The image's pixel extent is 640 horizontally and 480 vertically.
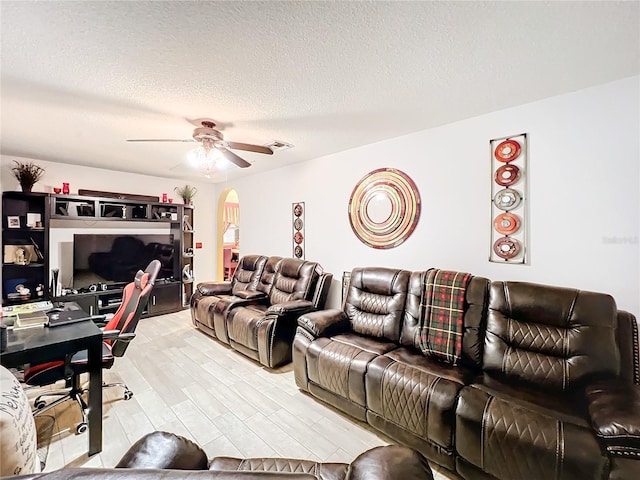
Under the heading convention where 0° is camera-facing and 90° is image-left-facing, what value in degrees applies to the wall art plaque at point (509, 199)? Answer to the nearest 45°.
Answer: approximately 45°

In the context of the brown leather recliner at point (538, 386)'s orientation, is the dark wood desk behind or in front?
in front

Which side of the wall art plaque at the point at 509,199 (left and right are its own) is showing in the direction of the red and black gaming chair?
front

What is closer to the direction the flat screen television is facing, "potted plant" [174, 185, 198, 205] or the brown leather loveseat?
the brown leather loveseat

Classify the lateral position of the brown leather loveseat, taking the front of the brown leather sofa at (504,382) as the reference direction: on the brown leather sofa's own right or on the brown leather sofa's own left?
on the brown leather sofa's own right

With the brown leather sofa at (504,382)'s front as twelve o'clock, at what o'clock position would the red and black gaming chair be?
The red and black gaming chair is roughly at 1 o'clock from the brown leather sofa.

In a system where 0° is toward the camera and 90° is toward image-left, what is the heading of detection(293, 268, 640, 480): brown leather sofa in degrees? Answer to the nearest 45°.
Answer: approximately 45°

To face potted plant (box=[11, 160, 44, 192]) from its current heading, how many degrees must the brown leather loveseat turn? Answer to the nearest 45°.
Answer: approximately 45° to its right
